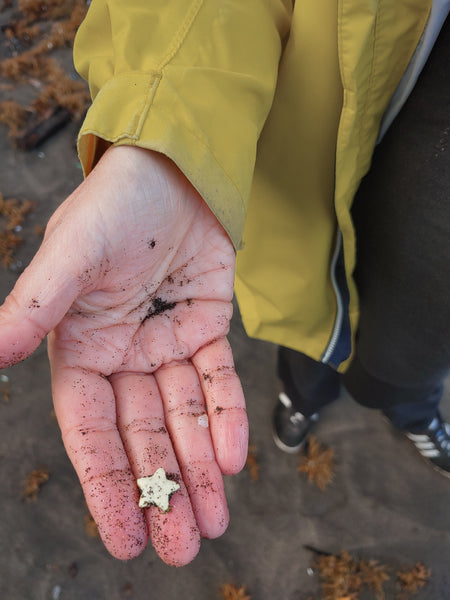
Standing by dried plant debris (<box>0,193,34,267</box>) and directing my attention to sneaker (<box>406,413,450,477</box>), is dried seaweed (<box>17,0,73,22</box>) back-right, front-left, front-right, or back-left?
back-left

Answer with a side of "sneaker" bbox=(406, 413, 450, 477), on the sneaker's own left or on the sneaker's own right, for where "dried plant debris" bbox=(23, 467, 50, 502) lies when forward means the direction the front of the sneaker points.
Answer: on the sneaker's own right

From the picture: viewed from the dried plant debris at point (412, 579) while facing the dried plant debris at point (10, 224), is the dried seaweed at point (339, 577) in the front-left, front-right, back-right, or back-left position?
front-left
